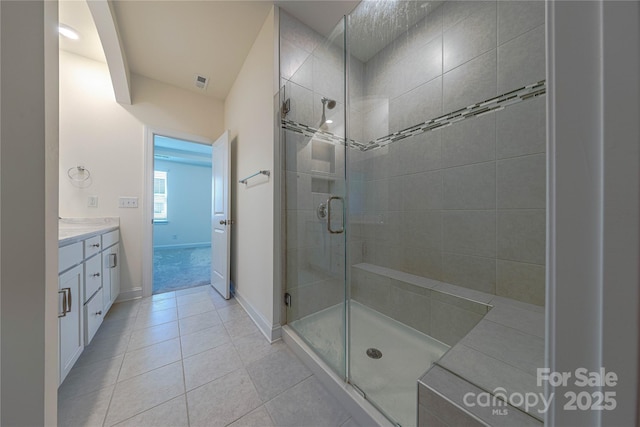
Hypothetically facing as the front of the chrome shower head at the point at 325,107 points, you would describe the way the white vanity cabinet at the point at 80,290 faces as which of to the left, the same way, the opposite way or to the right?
to the left

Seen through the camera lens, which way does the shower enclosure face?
facing the viewer and to the left of the viewer

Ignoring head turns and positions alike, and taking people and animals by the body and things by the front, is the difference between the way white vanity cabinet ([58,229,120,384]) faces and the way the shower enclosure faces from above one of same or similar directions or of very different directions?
very different directions

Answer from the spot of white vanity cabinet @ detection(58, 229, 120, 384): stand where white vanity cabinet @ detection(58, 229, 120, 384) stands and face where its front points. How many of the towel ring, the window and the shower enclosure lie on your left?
2

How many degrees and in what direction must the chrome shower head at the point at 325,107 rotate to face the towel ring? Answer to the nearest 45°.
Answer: approximately 135° to its right

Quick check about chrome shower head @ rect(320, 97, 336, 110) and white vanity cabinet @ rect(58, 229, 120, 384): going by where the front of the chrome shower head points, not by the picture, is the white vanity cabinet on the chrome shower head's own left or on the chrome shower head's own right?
on the chrome shower head's own right

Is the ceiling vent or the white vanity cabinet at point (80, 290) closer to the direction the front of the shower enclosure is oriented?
the white vanity cabinet

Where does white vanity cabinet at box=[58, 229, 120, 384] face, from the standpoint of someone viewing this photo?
facing to the right of the viewer

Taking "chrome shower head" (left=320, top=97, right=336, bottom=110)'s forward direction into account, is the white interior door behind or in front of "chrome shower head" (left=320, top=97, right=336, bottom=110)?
behind

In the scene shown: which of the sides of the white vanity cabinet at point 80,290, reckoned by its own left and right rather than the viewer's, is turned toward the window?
left

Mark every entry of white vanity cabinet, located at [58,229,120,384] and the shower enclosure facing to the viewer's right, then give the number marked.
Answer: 1

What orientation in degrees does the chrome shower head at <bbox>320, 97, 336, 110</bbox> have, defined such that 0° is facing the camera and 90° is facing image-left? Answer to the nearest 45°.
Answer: approximately 315°

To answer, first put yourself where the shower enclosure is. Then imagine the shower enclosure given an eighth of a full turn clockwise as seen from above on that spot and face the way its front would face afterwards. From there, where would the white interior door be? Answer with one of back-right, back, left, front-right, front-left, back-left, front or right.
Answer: front

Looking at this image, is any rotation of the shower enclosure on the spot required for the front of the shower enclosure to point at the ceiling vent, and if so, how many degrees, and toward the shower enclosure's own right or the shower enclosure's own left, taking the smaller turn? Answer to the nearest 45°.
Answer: approximately 45° to the shower enclosure's own right

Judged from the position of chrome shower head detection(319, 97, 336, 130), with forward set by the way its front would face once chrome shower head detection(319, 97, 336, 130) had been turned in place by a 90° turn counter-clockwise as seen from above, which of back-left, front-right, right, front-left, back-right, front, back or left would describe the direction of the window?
left

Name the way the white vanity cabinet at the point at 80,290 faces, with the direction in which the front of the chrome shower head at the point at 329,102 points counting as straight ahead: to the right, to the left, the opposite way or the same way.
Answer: to the left

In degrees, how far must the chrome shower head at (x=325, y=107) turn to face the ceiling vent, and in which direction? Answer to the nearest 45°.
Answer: approximately 180°

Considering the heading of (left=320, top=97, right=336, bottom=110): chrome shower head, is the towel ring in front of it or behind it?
behind

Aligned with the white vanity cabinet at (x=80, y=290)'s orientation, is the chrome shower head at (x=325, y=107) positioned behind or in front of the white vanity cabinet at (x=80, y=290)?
in front
